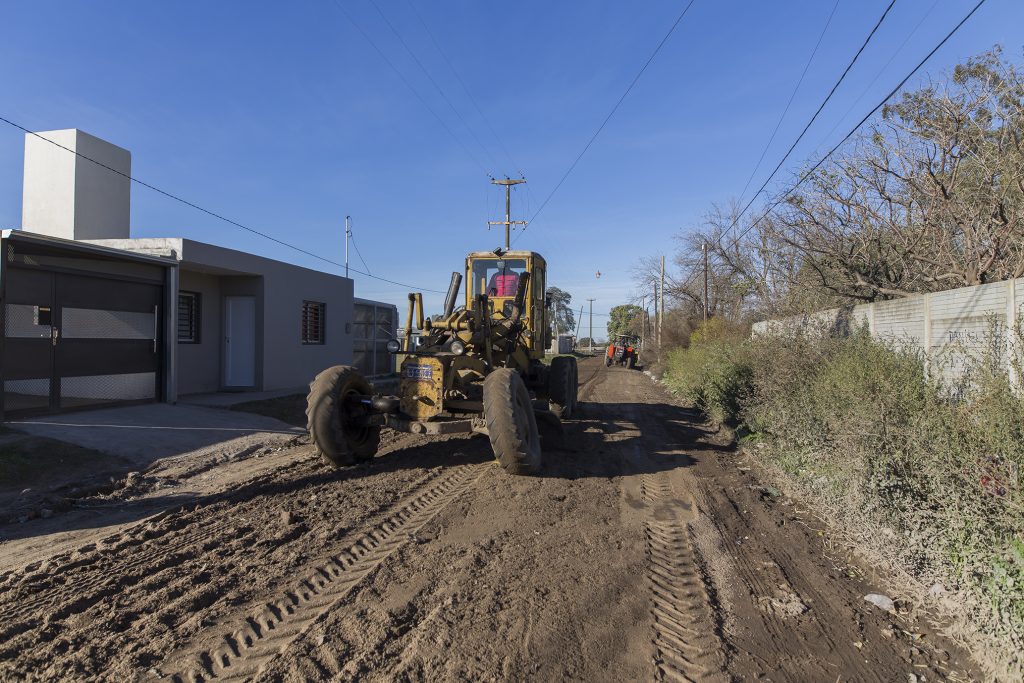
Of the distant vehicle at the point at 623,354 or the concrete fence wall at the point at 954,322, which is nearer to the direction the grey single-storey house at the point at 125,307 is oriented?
the concrete fence wall

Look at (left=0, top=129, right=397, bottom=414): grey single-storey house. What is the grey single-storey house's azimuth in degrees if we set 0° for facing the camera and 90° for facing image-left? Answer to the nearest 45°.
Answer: approximately 315°

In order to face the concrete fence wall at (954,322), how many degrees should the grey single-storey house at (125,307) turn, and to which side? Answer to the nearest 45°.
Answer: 0° — it already faces it

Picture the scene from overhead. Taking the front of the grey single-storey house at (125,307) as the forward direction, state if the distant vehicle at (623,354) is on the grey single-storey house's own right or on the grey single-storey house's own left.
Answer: on the grey single-storey house's own left

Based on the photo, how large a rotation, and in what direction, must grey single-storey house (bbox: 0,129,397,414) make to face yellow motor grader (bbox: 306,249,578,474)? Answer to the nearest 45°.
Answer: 0° — it already faces it

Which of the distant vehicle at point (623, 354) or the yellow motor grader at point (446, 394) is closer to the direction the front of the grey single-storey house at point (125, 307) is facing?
the yellow motor grader
